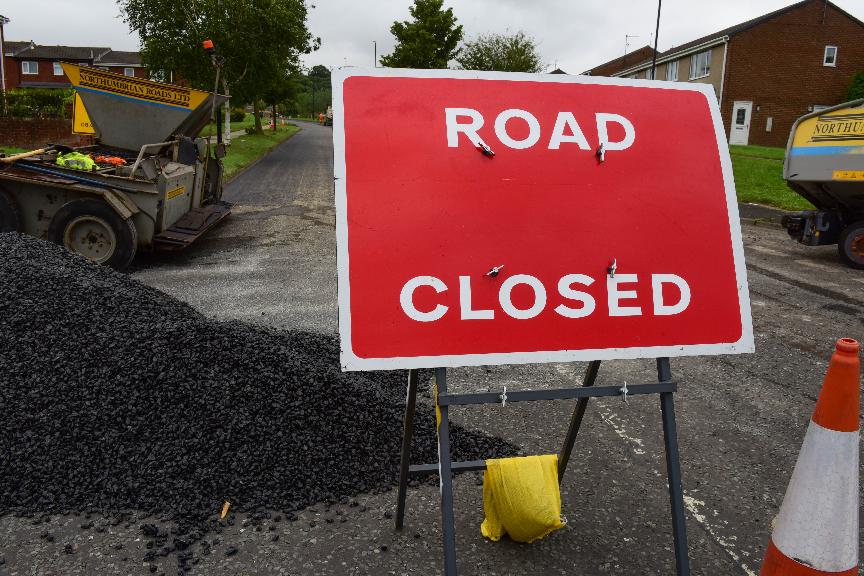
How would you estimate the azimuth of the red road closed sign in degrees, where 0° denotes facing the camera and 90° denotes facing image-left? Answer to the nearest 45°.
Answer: approximately 0°

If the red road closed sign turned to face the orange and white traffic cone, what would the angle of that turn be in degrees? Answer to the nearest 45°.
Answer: approximately 90° to its left

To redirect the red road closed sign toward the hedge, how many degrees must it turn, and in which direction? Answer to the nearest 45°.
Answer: approximately 135° to its right

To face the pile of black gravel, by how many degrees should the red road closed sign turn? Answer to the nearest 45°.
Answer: approximately 135° to its right

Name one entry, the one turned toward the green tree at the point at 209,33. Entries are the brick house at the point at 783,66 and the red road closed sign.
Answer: the brick house

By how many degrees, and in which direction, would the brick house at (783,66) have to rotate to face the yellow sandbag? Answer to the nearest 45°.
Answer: approximately 45° to its left

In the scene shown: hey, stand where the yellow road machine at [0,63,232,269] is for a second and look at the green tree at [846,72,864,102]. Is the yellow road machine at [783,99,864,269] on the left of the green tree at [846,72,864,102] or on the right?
right

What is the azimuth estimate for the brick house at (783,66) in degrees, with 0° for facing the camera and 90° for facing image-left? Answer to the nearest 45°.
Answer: approximately 45°
